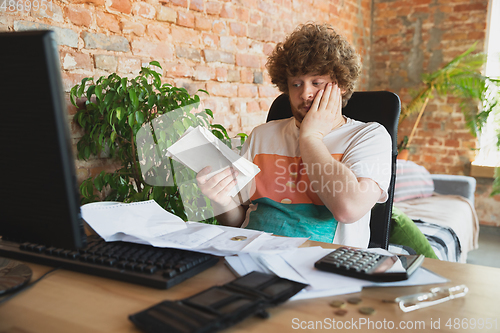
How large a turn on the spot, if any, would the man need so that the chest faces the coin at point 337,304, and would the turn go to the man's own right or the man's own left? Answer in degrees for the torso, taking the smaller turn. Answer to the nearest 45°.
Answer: approximately 45° to the man's own left

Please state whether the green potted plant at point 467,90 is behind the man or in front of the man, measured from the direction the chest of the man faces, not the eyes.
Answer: behind

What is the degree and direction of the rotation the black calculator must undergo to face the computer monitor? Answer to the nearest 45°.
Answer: approximately 45° to its left

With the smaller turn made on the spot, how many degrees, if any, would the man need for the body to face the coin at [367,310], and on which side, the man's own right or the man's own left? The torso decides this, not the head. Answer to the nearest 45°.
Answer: approximately 45° to the man's own left

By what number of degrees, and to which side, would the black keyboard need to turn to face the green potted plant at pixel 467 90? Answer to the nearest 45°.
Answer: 0° — it already faces it

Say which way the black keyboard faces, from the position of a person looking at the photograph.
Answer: facing away from the viewer and to the right of the viewer

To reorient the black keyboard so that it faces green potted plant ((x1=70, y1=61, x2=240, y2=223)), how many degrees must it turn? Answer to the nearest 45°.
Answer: approximately 45° to its left

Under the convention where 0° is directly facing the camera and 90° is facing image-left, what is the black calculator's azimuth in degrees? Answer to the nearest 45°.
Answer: approximately 90°

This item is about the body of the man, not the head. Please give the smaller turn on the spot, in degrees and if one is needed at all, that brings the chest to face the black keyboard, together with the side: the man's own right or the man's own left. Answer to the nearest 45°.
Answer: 0° — they already face it

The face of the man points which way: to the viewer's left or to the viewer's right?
to the viewer's left

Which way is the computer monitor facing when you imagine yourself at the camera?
facing away from the viewer and to the right of the viewer

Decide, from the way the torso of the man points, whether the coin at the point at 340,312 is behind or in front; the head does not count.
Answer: in front
